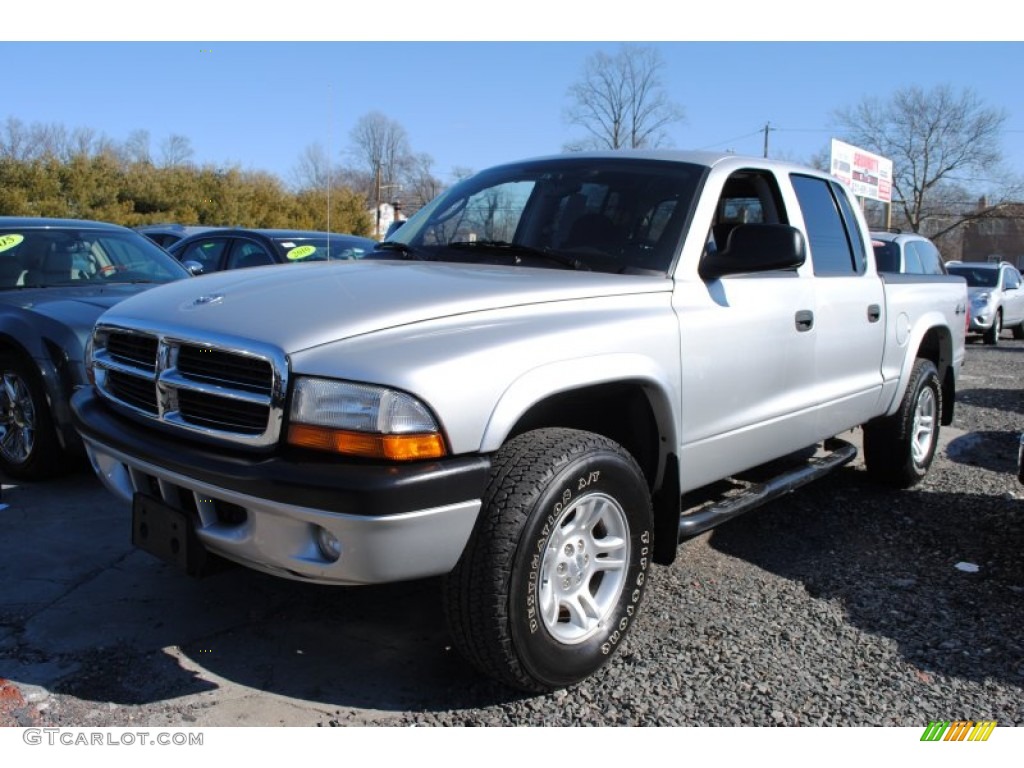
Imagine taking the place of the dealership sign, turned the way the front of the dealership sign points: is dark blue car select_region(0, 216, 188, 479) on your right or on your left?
on your right

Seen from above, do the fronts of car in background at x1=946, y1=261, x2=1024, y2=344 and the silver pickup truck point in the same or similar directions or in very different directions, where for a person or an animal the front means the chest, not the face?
same or similar directions

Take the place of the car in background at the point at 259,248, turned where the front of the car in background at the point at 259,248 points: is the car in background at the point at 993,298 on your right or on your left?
on your left

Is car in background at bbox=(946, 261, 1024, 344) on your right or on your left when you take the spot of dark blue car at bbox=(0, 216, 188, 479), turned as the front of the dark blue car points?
on your left

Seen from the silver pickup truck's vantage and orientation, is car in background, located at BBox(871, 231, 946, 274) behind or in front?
behind

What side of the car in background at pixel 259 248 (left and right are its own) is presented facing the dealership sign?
left

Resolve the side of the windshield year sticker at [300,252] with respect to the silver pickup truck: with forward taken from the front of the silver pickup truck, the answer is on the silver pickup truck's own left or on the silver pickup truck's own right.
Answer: on the silver pickup truck's own right

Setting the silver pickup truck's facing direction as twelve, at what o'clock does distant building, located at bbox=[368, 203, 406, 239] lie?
The distant building is roughly at 4 o'clock from the silver pickup truck.

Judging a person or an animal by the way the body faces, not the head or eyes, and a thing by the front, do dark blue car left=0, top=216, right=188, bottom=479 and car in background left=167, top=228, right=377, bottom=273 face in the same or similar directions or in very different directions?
same or similar directions

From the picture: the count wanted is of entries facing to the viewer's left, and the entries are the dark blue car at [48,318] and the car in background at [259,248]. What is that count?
0

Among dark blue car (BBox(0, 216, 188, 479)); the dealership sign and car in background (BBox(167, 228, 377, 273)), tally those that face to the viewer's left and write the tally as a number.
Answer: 0

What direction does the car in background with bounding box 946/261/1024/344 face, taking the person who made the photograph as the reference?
facing the viewer and to the left of the viewer

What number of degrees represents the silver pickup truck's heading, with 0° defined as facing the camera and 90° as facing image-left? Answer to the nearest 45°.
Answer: approximately 45°

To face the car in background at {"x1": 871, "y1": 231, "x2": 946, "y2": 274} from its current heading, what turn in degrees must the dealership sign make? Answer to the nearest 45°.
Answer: approximately 45° to its right

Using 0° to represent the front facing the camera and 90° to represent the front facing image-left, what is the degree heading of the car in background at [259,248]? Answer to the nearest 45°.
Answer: approximately 315°
